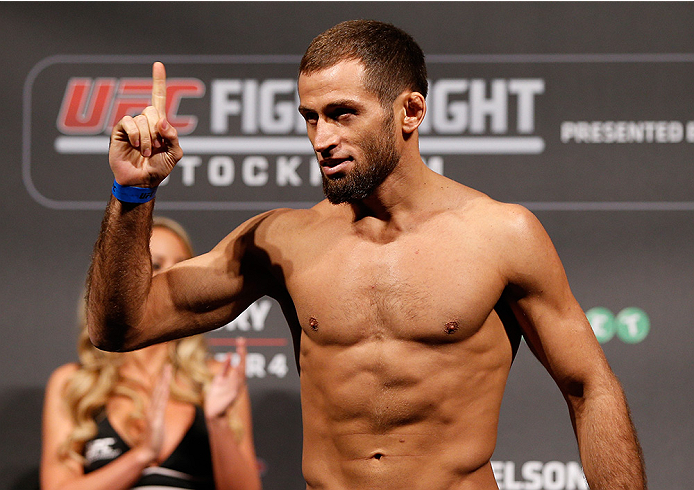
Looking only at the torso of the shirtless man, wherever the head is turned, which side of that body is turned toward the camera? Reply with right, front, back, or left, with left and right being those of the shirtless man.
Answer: front

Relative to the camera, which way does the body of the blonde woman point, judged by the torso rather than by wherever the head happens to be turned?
toward the camera

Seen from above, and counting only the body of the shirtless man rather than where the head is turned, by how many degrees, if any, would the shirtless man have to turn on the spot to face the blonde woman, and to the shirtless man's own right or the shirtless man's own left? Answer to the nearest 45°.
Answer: approximately 135° to the shirtless man's own right

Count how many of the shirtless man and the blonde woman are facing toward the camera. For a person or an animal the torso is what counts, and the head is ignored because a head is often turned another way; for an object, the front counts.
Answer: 2

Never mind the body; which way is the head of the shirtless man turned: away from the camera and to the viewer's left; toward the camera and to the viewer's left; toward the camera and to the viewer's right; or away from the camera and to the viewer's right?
toward the camera and to the viewer's left

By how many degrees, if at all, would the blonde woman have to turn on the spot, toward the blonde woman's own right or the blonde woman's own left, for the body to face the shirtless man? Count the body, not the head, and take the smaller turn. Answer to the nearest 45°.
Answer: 0° — they already face them
